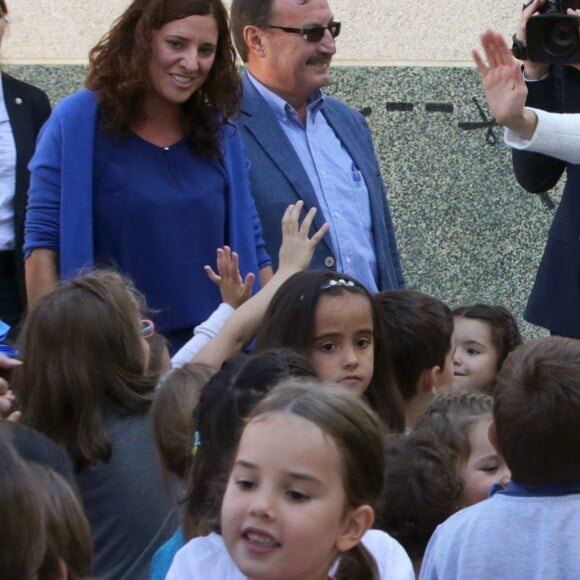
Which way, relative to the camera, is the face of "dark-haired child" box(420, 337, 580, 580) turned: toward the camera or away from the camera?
away from the camera

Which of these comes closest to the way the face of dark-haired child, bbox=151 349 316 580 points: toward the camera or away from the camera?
away from the camera

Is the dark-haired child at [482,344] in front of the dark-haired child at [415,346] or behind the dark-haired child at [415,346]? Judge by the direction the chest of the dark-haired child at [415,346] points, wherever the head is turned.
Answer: in front

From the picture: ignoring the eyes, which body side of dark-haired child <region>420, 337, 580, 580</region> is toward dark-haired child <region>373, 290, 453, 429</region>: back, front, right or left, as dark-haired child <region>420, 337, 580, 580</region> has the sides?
front

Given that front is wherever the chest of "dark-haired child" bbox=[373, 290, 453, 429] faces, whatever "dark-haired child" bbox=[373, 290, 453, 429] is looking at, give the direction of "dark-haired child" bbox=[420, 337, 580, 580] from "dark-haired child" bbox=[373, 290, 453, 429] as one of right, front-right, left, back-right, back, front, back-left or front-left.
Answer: back-right

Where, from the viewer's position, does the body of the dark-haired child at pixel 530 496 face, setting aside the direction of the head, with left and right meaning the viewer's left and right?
facing away from the viewer

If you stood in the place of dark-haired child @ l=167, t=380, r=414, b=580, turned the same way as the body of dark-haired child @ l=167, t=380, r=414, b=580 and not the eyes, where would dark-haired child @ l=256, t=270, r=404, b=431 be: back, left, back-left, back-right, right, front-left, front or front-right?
back-right

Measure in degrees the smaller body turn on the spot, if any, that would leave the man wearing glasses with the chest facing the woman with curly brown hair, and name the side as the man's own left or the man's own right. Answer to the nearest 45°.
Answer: approximately 90° to the man's own right
